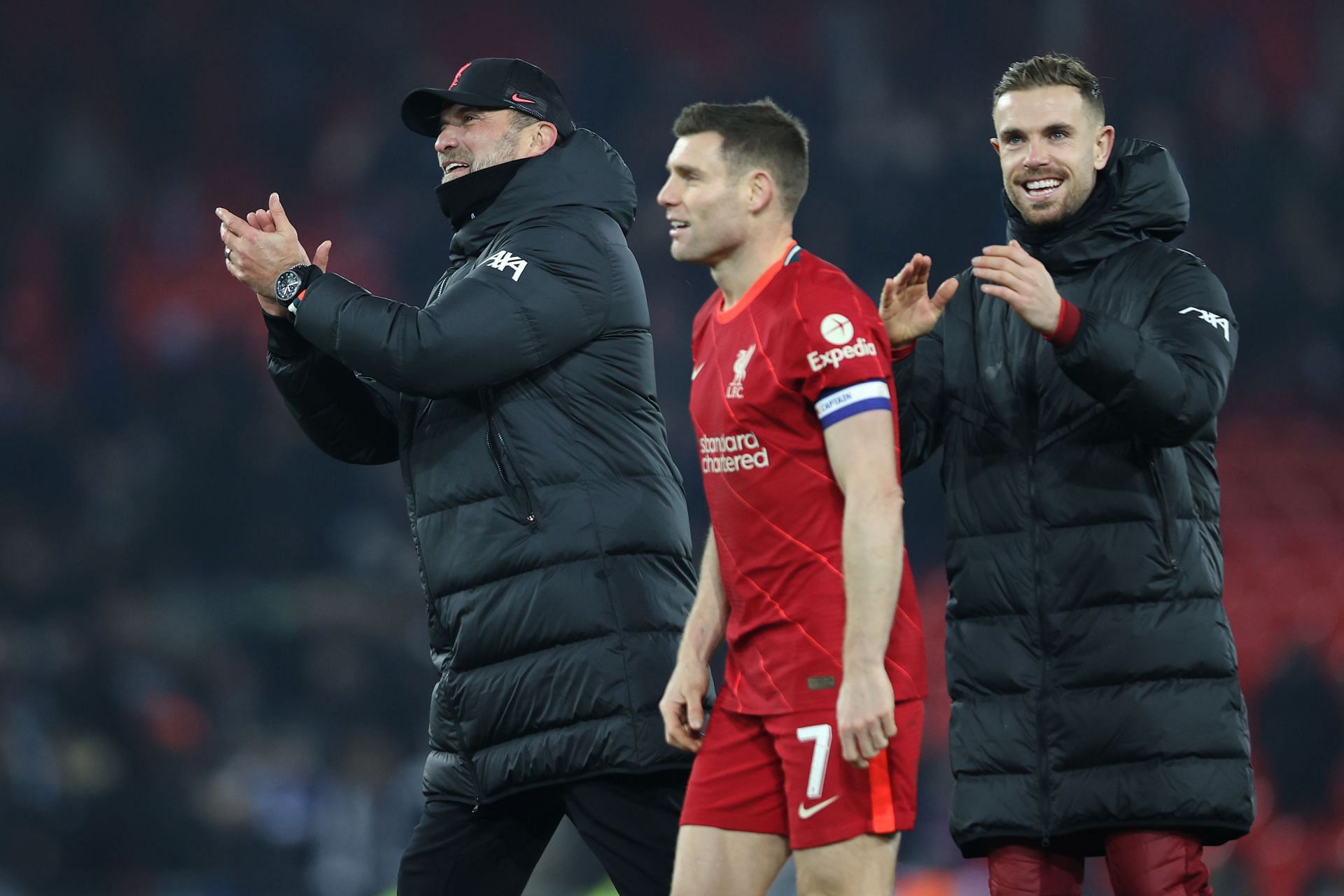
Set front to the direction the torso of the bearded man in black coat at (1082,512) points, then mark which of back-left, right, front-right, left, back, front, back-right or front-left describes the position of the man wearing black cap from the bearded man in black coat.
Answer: front-right

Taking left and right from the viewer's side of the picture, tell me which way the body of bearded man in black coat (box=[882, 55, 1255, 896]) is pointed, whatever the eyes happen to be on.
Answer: facing the viewer and to the left of the viewer

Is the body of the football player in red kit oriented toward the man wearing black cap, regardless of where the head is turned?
no

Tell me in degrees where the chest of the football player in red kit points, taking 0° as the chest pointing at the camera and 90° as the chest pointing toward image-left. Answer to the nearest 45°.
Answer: approximately 45°

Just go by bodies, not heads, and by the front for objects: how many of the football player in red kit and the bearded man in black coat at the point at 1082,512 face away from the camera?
0

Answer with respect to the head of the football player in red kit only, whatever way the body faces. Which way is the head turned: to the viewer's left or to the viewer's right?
to the viewer's left

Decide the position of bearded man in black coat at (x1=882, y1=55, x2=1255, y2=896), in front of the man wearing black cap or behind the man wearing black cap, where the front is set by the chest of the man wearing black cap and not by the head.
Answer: behind

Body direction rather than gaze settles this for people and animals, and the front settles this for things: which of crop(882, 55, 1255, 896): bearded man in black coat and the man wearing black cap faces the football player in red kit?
the bearded man in black coat

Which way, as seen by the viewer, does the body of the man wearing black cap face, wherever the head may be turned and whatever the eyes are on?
to the viewer's left

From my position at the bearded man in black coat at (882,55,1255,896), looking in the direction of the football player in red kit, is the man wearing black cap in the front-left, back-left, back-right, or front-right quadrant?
front-right

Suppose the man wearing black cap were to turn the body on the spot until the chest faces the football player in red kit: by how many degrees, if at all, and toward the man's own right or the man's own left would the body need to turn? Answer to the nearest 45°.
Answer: approximately 135° to the man's own left

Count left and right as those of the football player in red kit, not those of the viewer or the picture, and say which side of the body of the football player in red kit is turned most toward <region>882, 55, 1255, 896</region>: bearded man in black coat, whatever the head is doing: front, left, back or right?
back

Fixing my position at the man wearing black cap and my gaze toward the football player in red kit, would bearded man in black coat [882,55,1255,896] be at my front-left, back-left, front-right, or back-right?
front-left
